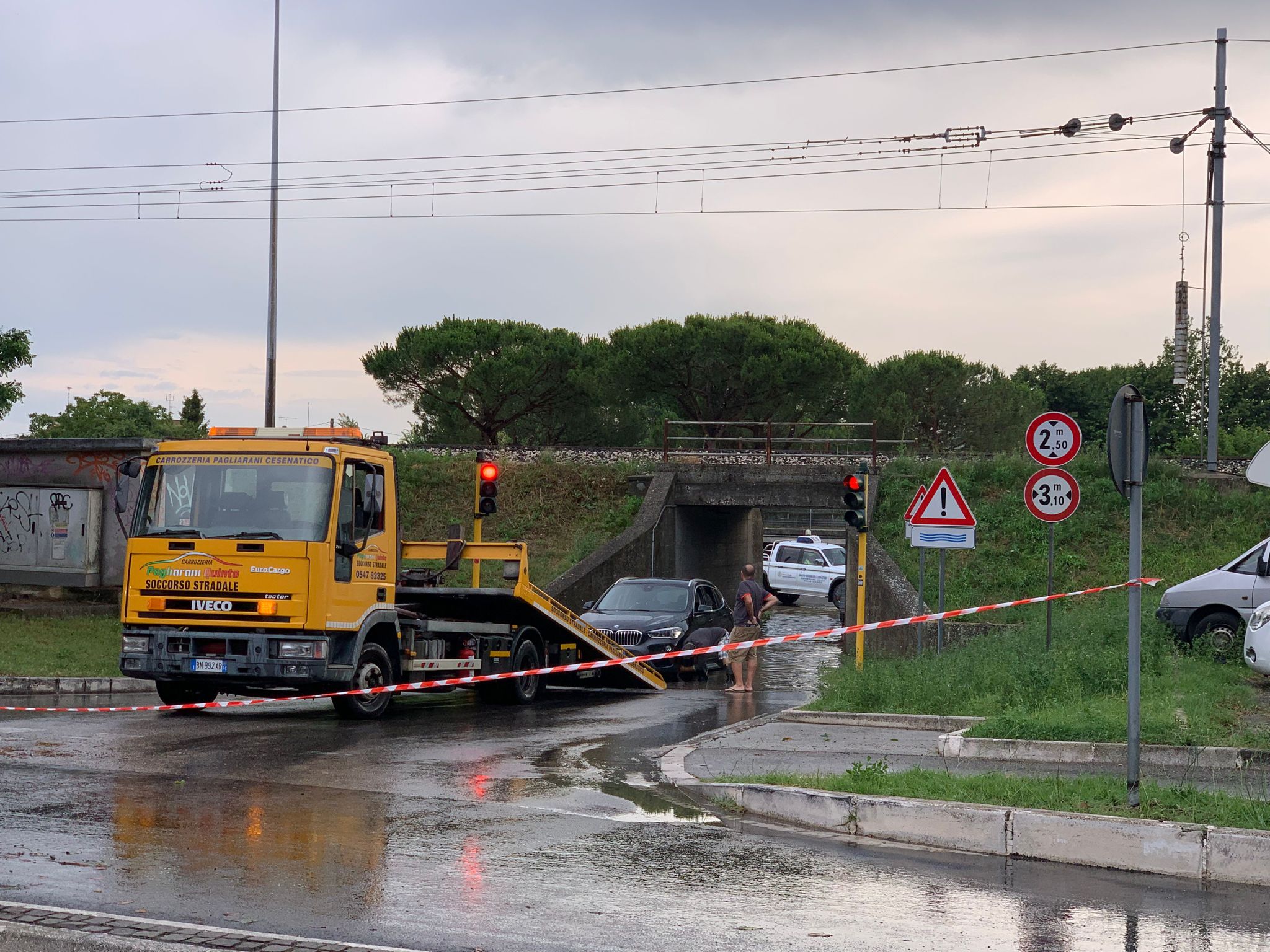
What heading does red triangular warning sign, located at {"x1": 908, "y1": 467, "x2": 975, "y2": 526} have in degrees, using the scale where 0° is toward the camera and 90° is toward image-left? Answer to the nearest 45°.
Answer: approximately 0°

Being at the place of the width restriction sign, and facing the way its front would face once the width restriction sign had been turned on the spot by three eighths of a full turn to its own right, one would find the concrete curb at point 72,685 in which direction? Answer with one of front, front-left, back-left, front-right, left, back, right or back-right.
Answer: front-left

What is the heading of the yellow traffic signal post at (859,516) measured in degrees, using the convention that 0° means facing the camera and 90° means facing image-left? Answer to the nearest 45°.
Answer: approximately 45°

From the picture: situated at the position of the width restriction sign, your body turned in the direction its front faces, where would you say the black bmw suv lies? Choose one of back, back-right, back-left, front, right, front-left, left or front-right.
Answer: back-right

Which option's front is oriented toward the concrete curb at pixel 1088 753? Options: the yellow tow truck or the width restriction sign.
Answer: the width restriction sign

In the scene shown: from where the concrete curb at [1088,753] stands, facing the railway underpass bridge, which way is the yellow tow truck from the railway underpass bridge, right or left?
left

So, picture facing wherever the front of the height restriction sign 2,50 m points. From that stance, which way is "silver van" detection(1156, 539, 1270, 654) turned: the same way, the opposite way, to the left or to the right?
to the right

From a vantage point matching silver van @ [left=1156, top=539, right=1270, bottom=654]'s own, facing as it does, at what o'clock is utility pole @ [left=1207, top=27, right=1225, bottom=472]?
The utility pole is roughly at 3 o'clock from the silver van.

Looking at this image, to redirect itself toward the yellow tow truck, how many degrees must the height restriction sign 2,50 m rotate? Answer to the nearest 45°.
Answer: approximately 45° to its right

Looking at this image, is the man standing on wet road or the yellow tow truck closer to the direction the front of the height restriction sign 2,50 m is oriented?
the yellow tow truck

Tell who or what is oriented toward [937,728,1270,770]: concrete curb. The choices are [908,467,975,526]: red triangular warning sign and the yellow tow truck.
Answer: the red triangular warning sign

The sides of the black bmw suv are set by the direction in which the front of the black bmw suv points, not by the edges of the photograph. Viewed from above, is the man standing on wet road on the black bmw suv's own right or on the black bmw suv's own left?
on the black bmw suv's own left

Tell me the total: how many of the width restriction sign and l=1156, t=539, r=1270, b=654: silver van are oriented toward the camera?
1

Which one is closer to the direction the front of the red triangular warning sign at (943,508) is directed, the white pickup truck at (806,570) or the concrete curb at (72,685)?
the concrete curb

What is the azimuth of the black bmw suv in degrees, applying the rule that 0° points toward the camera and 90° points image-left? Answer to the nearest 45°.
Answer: approximately 45°
